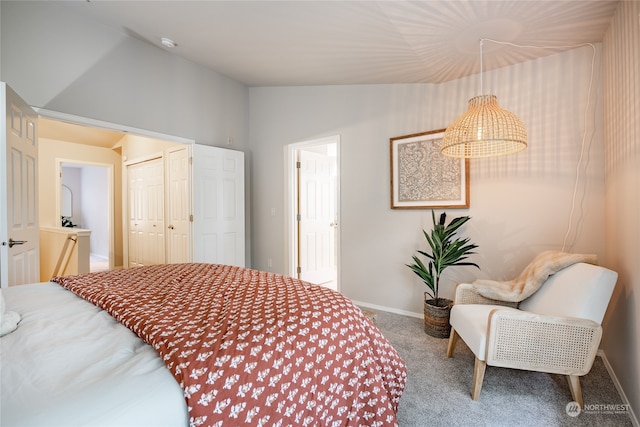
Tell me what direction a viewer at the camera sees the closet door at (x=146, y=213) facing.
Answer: facing the viewer and to the left of the viewer

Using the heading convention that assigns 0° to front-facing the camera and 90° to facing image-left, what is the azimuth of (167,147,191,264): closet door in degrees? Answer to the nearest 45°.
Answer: approximately 45°

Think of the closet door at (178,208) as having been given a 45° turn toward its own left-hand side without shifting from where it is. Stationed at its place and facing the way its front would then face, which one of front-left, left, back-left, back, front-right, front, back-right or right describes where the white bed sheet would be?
front

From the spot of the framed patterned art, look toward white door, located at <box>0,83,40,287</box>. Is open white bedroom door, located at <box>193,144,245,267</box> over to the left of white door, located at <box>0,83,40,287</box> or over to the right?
right

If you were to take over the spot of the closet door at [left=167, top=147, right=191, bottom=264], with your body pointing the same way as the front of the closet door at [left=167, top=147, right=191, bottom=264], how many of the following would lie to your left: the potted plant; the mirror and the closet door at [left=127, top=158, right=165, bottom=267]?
1

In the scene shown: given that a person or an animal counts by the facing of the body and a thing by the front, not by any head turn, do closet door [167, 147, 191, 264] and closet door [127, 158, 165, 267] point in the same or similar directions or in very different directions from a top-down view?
same or similar directions

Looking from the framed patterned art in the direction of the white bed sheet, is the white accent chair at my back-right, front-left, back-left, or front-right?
front-left

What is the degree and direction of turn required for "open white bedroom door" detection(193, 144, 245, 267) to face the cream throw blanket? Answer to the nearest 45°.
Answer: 0° — it already faces it

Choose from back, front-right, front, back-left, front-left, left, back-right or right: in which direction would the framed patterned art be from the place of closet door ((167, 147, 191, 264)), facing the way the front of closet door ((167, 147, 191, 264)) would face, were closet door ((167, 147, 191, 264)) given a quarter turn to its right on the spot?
back
